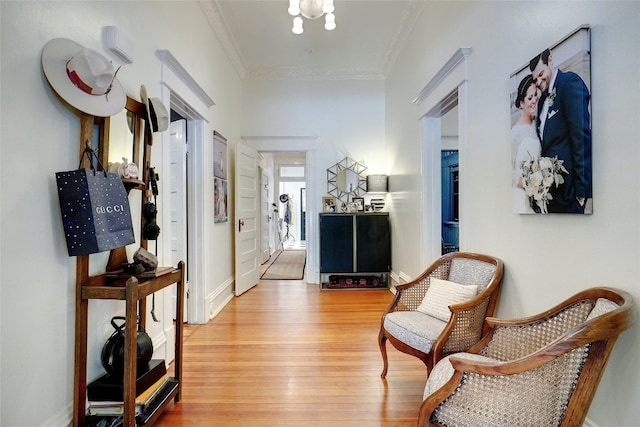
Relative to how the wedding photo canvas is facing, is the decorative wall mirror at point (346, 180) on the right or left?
on its right

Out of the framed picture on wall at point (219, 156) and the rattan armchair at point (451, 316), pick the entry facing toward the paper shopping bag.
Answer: the rattan armchair

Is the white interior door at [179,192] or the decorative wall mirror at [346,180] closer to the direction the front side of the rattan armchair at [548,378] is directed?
the white interior door

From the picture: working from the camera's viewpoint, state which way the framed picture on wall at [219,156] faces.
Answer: facing to the right of the viewer

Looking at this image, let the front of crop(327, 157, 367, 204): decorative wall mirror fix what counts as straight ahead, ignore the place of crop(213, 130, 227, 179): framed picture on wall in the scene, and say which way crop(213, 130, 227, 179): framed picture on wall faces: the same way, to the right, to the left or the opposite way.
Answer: to the left

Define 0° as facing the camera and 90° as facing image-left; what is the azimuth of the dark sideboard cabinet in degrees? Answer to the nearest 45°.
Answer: approximately 0°

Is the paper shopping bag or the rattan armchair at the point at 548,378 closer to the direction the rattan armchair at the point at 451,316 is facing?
the paper shopping bag

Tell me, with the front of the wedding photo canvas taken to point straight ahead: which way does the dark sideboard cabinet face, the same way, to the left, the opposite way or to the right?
to the left

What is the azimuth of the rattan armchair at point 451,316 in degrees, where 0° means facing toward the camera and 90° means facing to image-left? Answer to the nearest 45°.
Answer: approximately 45°

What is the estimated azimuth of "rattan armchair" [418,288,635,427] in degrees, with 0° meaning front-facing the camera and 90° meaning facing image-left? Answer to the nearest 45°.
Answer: approximately 90°

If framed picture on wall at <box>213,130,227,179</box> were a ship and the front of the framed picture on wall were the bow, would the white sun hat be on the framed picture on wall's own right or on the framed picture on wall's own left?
on the framed picture on wall's own right
